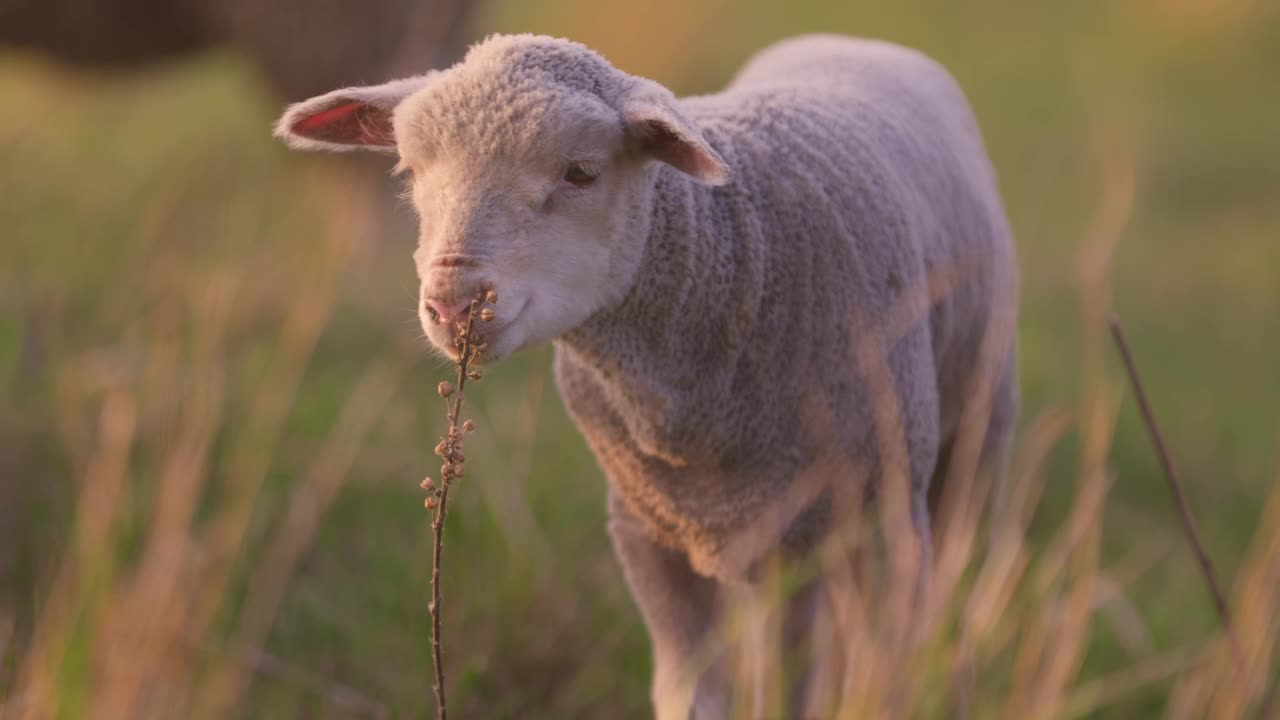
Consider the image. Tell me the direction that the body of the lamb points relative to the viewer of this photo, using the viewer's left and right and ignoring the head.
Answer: facing the viewer and to the left of the viewer

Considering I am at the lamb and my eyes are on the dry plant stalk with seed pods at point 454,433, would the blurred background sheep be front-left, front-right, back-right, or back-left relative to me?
back-right

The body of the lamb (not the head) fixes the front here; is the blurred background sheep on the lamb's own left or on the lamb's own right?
on the lamb's own right
